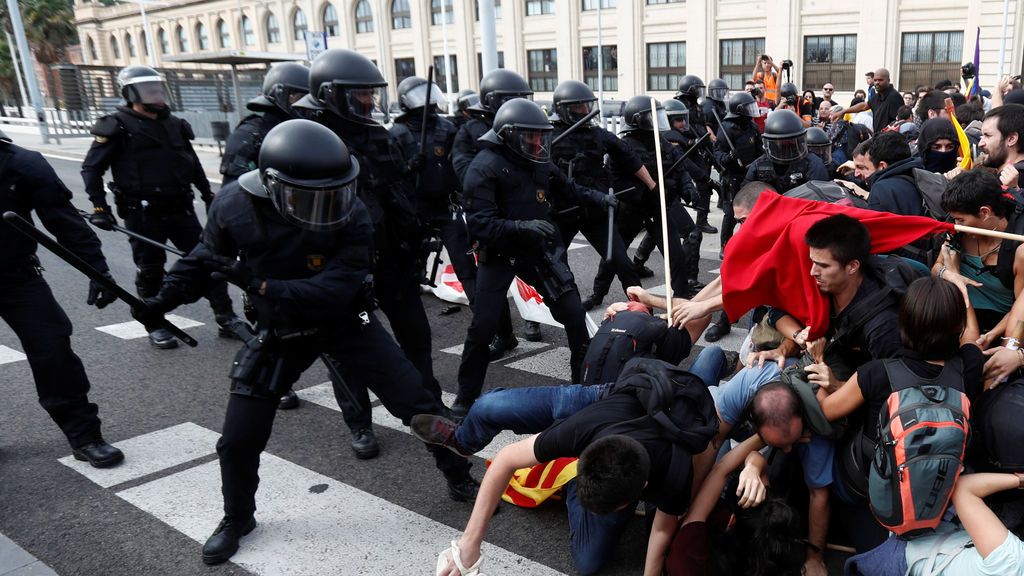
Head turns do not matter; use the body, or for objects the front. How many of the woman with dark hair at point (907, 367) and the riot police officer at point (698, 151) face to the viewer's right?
1

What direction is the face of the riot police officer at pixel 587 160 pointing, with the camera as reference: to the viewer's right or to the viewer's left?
to the viewer's right

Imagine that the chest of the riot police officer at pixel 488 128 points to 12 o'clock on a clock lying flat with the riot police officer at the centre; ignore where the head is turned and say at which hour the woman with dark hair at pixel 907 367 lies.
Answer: The woman with dark hair is roughly at 1 o'clock from the riot police officer.

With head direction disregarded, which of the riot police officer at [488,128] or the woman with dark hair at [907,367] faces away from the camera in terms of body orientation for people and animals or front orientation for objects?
the woman with dark hair

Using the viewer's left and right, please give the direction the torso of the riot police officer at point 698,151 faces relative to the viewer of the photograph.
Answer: facing to the right of the viewer

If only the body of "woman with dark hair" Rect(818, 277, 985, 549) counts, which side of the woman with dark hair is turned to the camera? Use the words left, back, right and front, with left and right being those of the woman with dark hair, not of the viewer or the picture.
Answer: back

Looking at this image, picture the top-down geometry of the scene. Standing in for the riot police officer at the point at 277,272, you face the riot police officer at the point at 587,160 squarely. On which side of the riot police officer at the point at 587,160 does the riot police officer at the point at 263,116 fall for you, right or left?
left

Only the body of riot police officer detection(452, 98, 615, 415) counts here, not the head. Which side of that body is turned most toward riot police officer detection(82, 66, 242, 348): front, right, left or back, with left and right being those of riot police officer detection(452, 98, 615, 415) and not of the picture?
back

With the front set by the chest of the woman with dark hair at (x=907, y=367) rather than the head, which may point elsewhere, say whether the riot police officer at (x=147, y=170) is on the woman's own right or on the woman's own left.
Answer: on the woman's own left
